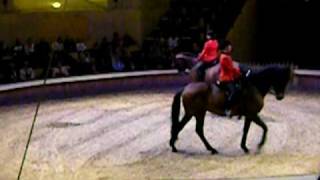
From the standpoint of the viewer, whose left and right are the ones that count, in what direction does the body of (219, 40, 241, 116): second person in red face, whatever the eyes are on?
facing to the right of the viewer

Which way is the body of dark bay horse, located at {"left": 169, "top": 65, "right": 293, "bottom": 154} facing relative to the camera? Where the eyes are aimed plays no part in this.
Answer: to the viewer's right
